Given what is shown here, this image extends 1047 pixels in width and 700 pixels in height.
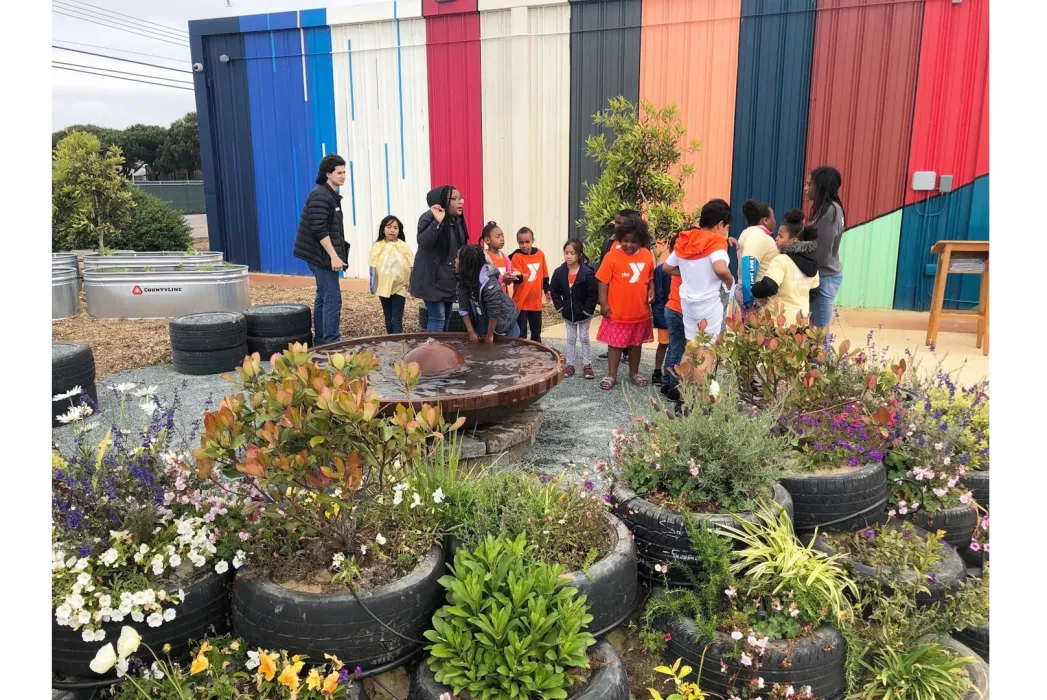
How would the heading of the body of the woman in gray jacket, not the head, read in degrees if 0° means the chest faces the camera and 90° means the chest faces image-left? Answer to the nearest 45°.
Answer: approximately 90°

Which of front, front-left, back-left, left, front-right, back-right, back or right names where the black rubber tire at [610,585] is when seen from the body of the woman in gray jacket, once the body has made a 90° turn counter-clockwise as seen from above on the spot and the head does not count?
front

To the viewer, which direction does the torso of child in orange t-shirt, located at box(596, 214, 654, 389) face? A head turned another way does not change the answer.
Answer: toward the camera

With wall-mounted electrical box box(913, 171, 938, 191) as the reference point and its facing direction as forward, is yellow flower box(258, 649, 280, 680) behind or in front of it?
in front

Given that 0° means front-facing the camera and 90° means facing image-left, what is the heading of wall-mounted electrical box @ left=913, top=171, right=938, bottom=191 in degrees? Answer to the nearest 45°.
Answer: approximately 0°

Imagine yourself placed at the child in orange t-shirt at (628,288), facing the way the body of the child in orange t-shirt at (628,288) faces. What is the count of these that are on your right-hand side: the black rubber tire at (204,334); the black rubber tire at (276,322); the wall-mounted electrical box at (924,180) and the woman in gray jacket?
2

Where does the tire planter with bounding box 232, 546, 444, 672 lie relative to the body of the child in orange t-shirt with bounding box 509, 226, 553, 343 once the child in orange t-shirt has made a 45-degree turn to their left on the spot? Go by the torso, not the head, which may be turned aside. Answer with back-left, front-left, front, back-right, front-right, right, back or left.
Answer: front-right

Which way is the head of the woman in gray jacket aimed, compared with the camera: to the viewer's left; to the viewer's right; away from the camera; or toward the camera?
to the viewer's left

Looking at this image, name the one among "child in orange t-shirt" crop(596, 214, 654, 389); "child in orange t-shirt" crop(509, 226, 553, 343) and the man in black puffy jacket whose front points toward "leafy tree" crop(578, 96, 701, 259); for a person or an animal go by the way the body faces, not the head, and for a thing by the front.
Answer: the man in black puffy jacket

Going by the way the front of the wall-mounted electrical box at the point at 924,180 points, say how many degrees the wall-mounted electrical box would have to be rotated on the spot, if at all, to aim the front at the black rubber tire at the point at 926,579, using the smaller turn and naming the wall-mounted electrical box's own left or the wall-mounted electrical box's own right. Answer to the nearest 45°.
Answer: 0° — it already faces it

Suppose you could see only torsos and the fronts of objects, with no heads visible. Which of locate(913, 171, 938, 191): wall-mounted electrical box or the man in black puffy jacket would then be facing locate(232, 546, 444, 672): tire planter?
the wall-mounted electrical box

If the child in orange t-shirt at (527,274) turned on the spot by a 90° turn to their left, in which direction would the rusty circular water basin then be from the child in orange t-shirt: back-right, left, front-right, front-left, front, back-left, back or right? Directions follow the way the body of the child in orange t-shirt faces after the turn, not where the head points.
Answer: right

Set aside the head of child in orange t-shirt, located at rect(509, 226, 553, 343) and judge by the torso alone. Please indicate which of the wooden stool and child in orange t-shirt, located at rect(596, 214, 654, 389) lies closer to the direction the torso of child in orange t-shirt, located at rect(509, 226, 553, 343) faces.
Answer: the child in orange t-shirt

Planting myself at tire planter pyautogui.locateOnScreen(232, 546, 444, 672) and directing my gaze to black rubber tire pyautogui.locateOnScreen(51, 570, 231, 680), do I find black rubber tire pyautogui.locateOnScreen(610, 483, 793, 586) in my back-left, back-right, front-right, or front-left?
back-right

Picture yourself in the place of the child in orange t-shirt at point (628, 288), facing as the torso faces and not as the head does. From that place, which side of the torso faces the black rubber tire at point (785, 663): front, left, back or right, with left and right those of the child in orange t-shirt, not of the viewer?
front

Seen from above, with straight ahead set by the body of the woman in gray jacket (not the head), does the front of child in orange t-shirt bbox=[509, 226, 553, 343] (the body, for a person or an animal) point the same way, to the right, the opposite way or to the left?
to the left

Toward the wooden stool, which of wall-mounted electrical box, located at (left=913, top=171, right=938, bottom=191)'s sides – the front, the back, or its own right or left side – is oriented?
front

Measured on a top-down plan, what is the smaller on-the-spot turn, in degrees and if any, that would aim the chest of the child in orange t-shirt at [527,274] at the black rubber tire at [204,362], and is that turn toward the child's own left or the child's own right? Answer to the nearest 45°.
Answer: approximately 90° to the child's own right
